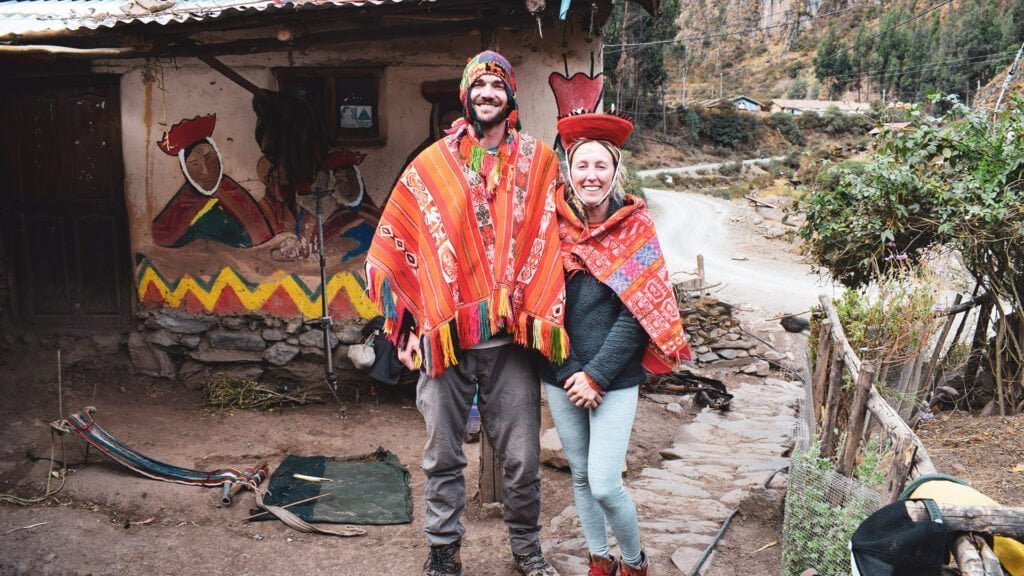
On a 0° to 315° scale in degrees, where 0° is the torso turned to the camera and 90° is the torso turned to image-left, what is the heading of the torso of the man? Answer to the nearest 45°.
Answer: approximately 0°

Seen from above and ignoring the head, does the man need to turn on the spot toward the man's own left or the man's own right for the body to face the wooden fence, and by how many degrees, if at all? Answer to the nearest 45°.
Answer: approximately 90° to the man's own left

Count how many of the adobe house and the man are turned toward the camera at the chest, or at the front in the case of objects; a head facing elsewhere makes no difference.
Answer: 2

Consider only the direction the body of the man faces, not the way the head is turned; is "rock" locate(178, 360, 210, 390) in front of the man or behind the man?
behind

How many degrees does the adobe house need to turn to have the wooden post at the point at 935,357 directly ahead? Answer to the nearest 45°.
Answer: approximately 90° to its left

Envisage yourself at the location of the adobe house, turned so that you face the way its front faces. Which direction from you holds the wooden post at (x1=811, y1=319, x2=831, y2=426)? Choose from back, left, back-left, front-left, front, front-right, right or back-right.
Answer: front-left
